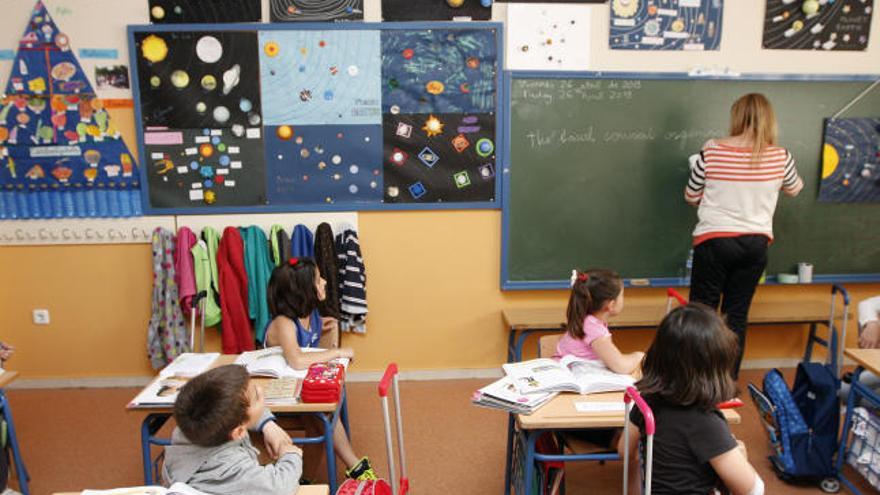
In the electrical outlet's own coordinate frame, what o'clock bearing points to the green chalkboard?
The green chalkboard is roughly at 10 o'clock from the electrical outlet.

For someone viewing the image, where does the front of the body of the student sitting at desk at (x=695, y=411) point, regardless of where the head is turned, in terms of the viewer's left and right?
facing away from the viewer and to the right of the viewer

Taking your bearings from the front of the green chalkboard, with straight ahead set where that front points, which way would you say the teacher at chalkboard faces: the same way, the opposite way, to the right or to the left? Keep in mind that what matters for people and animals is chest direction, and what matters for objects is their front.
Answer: the opposite way

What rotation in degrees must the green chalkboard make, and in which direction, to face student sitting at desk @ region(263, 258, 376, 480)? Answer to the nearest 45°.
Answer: approximately 45° to its right

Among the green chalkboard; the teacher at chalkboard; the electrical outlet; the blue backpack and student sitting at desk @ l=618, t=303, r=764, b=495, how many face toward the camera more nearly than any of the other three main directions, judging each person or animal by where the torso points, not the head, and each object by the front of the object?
2

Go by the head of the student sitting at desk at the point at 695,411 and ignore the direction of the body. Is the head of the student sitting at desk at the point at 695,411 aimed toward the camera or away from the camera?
away from the camera

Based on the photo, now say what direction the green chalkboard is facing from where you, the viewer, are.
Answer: facing the viewer

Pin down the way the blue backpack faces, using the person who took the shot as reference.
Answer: facing to the left of the viewer

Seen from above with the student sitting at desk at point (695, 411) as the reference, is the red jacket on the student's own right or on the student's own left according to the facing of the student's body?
on the student's own left

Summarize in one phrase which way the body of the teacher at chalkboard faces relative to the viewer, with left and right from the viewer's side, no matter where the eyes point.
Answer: facing away from the viewer

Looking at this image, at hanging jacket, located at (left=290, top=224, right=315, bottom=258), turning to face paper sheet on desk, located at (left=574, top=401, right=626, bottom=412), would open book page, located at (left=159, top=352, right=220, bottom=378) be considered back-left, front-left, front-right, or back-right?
front-right

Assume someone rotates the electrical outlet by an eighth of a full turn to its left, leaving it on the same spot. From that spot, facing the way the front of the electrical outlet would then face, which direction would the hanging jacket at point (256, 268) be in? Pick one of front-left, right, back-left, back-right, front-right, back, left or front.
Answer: front
